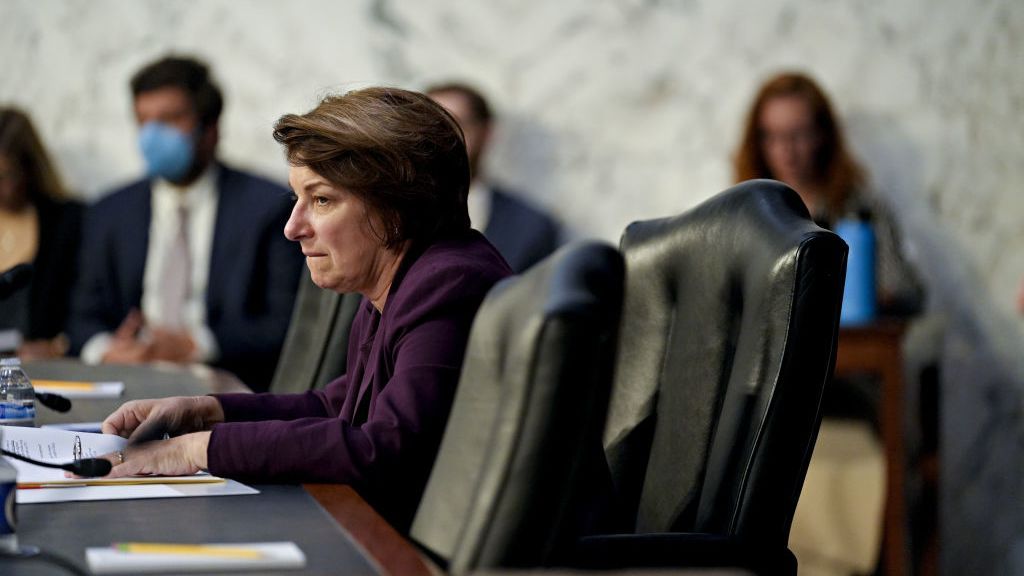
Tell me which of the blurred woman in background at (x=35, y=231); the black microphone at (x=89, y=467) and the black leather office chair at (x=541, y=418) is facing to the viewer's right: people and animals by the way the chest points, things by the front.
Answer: the black microphone

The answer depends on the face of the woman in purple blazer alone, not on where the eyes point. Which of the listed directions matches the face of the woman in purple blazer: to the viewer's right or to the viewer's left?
to the viewer's left

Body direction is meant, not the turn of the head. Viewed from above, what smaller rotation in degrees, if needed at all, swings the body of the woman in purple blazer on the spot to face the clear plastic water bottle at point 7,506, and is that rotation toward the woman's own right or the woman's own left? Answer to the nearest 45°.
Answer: approximately 45° to the woman's own left

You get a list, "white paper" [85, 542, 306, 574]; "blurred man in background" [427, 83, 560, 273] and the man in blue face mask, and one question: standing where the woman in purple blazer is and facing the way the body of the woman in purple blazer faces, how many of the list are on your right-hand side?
2

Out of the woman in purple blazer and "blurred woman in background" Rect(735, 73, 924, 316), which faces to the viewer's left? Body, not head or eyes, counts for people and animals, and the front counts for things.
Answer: the woman in purple blazer

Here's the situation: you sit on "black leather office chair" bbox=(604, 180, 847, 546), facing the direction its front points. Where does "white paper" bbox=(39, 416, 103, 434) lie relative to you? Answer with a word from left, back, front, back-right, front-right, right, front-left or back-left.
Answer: front-right

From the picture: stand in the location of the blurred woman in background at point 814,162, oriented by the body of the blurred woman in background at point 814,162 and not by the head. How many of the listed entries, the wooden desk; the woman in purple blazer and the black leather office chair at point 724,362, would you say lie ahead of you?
3

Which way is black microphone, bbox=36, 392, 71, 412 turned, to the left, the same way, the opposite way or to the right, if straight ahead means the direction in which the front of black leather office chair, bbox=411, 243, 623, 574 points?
the opposite way

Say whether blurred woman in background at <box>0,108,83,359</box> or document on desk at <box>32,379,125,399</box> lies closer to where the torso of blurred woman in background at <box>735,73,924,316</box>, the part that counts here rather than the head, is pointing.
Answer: the document on desk

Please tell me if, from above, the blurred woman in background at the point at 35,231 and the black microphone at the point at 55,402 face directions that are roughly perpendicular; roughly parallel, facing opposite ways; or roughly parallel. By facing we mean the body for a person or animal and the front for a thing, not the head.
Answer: roughly perpendicular

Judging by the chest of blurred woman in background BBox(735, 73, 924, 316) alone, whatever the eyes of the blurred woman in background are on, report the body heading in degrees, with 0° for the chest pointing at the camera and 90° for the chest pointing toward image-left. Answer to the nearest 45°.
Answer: approximately 0°

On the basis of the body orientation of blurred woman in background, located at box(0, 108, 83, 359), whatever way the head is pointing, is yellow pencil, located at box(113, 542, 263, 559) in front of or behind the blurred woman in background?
in front

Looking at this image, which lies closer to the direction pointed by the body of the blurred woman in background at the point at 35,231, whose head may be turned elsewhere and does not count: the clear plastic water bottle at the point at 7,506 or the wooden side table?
the clear plastic water bottle

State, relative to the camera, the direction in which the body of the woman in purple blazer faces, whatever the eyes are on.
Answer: to the viewer's left

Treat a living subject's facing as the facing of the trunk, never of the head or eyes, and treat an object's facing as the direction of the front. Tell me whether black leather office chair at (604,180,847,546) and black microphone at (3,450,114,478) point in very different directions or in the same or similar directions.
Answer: very different directions

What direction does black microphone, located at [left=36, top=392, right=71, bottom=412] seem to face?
to the viewer's right
